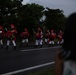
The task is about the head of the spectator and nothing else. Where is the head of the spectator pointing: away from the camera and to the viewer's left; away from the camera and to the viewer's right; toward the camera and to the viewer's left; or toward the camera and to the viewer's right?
away from the camera and to the viewer's left

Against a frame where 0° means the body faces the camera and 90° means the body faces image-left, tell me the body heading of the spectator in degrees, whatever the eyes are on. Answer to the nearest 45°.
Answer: approximately 180°
